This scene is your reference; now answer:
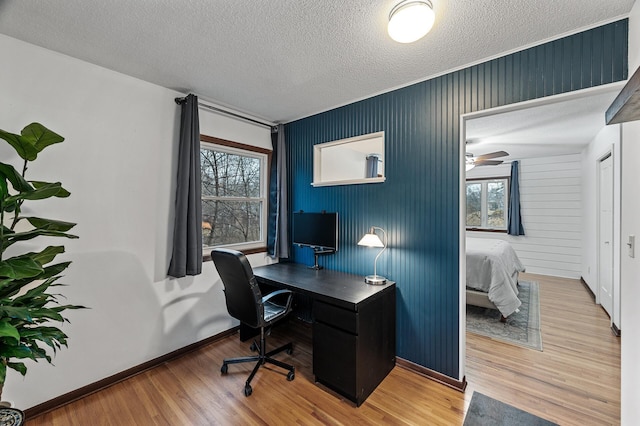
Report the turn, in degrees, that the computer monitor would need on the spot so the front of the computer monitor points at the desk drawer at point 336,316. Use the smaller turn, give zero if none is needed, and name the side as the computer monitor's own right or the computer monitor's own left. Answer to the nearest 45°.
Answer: approximately 45° to the computer monitor's own left

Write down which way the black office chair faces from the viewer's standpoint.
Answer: facing away from the viewer and to the right of the viewer

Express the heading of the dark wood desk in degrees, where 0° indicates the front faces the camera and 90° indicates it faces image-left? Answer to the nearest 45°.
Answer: approximately 45°

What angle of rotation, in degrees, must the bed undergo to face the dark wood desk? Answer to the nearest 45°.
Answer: approximately 90° to its right

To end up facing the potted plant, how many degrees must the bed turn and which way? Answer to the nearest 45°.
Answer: approximately 90° to its right

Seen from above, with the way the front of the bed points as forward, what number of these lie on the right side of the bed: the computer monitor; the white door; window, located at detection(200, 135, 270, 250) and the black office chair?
3

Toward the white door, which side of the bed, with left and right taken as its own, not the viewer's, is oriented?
left
